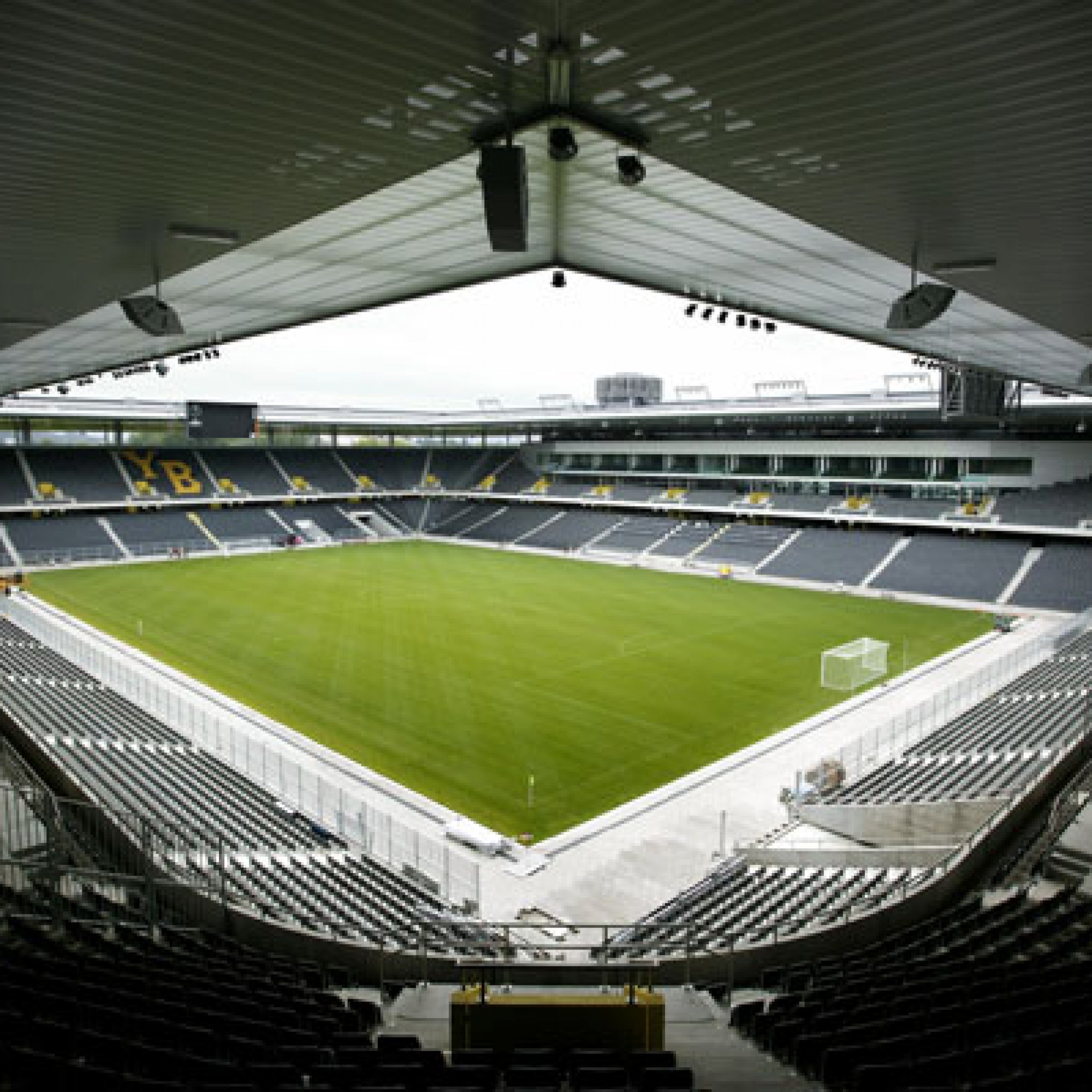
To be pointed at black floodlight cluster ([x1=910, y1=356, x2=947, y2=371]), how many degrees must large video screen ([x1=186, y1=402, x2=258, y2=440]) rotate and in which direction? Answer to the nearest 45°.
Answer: approximately 45° to its left

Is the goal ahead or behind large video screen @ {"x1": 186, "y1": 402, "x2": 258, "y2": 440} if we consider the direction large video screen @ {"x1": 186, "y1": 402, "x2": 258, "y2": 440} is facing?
ahead

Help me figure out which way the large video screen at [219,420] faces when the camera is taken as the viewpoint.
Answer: facing the viewer

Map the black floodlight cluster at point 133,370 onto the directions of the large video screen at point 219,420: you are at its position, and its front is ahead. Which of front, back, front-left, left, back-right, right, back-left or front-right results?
front

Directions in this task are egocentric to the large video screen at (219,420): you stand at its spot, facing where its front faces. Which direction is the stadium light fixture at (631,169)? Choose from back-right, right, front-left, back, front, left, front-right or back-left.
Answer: front

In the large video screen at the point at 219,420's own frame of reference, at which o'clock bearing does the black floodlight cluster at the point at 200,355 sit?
The black floodlight cluster is roughly at 12 o'clock from the large video screen.

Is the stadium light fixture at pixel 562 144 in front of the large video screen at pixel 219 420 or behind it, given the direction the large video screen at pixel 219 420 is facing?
in front

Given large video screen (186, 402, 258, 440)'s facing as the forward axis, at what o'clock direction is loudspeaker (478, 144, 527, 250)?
The loudspeaker is roughly at 12 o'clock from the large video screen.

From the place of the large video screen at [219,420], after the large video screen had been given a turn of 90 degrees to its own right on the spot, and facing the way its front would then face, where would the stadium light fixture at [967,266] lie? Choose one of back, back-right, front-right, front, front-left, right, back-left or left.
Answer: left
